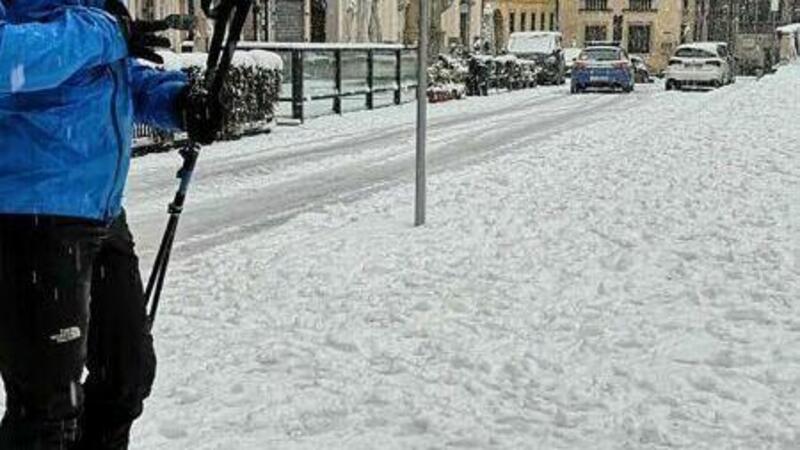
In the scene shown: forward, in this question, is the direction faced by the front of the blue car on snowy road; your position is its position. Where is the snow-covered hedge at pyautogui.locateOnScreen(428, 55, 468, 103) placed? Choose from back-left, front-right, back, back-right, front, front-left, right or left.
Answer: back-left

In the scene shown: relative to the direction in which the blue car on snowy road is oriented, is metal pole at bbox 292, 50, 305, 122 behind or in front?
behind

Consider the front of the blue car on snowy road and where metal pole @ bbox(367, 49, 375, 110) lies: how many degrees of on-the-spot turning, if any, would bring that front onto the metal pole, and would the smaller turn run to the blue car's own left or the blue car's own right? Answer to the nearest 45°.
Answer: approximately 135° to the blue car's own left

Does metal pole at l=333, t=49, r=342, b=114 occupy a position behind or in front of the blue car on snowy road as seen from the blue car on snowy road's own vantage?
behind

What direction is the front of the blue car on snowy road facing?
away from the camera
